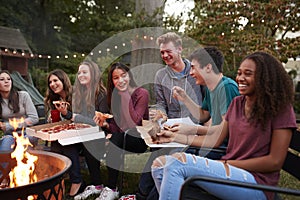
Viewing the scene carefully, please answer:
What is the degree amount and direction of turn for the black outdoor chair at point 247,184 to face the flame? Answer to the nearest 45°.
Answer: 0° — it already faces it

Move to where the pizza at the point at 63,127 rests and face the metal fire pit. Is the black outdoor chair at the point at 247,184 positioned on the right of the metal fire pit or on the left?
left

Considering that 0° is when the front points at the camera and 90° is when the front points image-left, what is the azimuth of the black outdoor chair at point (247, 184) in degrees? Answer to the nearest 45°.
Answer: approximately 90°
